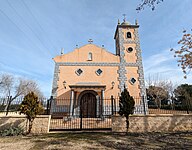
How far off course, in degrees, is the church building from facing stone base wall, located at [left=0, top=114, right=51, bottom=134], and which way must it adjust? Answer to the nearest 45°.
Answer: approximately 45° to its right

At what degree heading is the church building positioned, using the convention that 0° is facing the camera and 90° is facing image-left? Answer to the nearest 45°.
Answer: approximately 0°

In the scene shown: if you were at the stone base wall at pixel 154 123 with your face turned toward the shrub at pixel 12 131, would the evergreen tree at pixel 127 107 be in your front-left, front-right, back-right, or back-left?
front-left

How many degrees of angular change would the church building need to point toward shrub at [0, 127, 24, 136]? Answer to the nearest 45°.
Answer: approximately 45° to its right

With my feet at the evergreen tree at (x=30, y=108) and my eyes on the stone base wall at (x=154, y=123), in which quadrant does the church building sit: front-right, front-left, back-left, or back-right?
front-left
